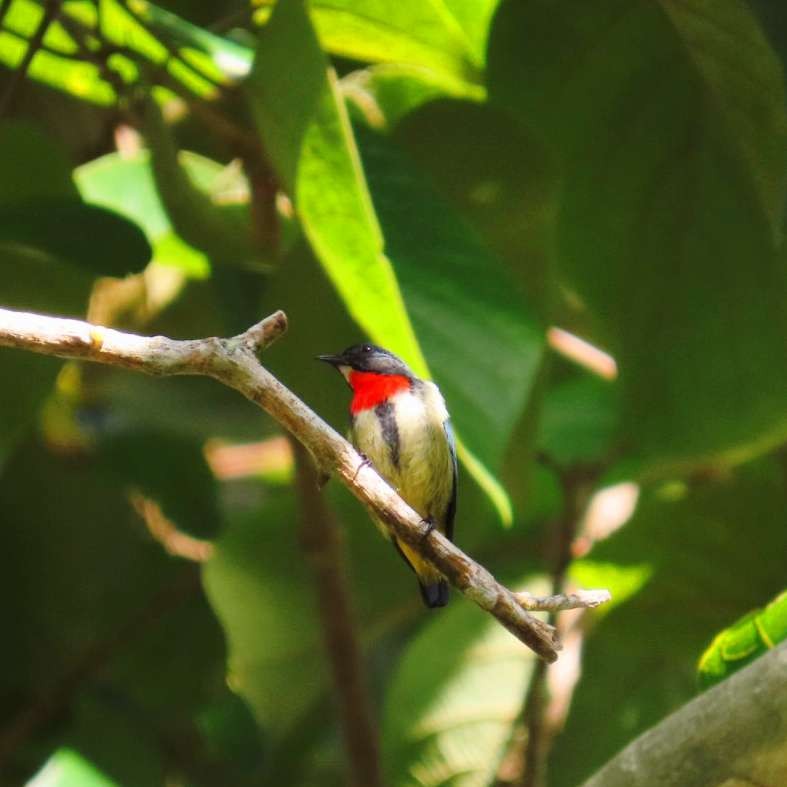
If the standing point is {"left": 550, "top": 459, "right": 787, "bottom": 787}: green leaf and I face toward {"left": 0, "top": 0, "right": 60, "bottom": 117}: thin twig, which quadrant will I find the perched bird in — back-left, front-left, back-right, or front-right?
front-left

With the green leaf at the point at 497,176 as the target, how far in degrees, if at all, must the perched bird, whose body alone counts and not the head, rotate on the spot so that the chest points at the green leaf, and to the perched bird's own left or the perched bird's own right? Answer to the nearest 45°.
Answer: approximately 135° to the perched bird's own right

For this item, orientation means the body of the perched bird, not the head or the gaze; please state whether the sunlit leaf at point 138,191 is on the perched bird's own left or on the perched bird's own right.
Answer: on the perched bird's own right

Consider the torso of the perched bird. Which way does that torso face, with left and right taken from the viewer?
facing the viewer and to the left of the viewer

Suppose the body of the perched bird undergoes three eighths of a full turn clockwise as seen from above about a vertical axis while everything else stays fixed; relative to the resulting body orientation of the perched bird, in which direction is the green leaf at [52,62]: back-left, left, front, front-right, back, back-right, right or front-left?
front-left

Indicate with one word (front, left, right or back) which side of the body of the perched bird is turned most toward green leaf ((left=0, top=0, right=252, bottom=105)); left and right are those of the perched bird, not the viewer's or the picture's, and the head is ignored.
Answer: right
